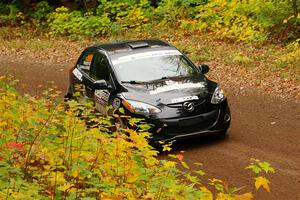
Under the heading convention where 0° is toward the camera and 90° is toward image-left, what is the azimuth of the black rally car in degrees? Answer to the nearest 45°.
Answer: approximately 315°

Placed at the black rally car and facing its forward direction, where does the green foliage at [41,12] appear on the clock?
The green foliage is roughly at 7 o'clock from the black rally car.

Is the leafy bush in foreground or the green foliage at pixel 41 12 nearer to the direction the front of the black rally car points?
the leafy bush in foreground

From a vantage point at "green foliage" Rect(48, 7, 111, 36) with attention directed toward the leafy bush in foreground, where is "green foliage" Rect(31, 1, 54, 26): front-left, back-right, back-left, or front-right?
back-right

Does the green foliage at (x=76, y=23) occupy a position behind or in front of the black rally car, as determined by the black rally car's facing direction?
behind

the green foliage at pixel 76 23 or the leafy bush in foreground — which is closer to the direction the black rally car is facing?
the leafy bush in foreground
